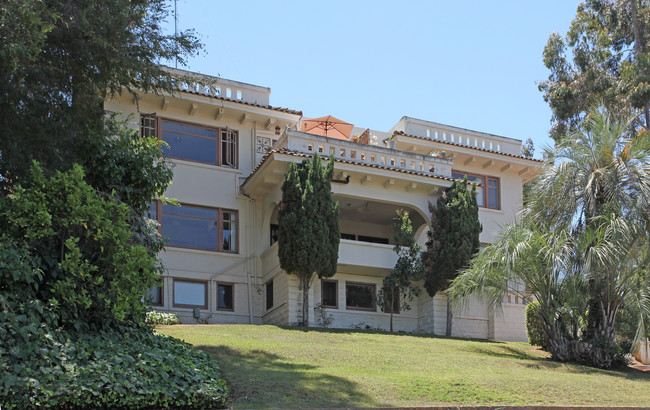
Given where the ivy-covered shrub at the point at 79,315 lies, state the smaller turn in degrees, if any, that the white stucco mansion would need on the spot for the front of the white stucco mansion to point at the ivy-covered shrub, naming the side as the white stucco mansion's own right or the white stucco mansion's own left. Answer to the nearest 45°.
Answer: approximately 45° to the white stucco mansion's own right

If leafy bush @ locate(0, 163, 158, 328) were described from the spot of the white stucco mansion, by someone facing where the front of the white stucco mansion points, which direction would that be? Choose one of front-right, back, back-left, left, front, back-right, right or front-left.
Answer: front-right

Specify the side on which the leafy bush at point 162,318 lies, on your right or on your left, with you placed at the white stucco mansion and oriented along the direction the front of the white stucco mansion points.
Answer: on your right

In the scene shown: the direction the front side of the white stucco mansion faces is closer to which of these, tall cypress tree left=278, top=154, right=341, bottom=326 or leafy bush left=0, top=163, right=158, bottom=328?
the tall cypress tree

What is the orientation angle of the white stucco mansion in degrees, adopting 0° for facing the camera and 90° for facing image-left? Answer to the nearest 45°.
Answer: approximately 315°

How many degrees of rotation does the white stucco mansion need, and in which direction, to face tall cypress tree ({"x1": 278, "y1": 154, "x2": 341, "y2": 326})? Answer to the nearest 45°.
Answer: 0° — it already faces it

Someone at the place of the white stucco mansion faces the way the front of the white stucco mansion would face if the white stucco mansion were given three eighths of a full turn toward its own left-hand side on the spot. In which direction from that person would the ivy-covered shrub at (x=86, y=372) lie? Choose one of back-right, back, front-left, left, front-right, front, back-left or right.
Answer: back
